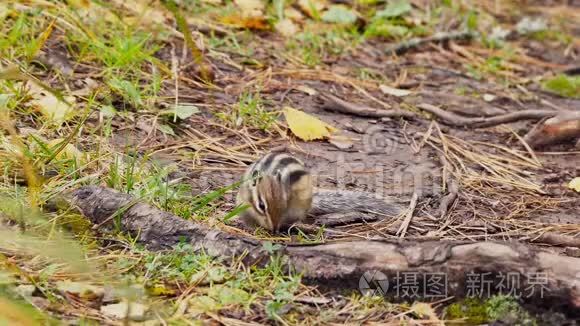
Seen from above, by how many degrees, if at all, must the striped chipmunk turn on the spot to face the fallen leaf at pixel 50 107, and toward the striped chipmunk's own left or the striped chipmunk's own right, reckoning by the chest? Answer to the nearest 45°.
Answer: approximately 90° to the striped chipmunk's own right

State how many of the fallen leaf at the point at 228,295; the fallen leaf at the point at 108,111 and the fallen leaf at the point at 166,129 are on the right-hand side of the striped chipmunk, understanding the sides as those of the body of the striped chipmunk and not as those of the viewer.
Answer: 2

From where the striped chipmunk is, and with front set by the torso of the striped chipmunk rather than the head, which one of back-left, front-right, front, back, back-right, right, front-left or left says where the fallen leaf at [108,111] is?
right

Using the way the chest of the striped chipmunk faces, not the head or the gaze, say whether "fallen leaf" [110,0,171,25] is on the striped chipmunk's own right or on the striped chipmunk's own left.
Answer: on the striped chipmunk's own right

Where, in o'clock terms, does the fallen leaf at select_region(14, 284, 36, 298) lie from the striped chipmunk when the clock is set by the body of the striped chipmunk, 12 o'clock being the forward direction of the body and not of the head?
The fallen leaf is roughly at 12 o'clock from the striped chipmunk.

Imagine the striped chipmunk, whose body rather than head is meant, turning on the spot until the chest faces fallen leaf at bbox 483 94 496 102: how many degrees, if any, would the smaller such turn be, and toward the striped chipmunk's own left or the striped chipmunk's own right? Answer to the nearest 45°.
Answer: approximately 180°

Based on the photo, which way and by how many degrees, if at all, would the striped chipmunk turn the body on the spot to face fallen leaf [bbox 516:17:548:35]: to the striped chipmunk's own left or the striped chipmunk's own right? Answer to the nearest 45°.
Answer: approximately 180°

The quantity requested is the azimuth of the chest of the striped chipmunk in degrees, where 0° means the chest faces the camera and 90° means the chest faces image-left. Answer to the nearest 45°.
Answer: approximately 45°

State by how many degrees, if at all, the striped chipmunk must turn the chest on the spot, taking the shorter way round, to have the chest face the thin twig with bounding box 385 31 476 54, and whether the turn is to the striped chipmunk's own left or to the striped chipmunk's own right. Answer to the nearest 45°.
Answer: approximately 135° to the striped chipmunk's own right

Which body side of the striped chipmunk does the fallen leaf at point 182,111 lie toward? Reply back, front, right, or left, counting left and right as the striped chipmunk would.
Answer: right

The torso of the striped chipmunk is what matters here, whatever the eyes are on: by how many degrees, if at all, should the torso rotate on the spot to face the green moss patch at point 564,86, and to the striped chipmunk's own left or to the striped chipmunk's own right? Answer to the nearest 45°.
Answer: approximately 180°

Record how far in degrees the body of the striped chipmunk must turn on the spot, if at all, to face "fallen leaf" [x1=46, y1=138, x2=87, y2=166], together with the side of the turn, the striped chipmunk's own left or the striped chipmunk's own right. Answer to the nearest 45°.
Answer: approximately 45° to the striped chipmunk's own right

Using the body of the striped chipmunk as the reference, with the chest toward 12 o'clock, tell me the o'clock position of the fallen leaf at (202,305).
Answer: The fallen leaf is roughly at 11 o'clock from the striped chipmunk.

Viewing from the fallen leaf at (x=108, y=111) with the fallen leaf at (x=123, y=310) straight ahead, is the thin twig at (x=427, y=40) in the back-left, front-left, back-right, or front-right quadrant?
back-left

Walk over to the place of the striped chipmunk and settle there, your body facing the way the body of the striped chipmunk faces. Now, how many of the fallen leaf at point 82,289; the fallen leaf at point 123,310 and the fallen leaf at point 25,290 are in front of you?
3

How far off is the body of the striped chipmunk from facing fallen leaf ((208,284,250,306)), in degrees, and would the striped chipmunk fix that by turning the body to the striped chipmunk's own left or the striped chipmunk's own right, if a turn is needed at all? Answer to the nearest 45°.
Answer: approximately 45° to the striped chipmunk's own left
